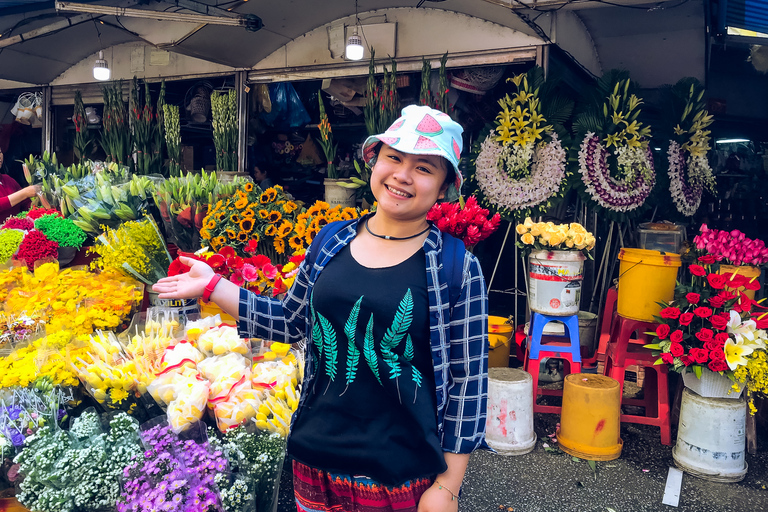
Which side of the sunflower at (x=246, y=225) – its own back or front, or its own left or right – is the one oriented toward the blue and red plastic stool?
left

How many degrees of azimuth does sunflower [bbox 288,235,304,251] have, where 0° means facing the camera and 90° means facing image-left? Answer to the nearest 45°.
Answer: approximately 0°

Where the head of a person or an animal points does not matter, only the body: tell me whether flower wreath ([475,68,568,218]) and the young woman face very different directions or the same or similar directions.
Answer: same or similar directions

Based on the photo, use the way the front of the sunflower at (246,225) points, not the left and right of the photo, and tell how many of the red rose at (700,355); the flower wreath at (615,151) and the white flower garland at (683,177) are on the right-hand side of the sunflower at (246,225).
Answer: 0

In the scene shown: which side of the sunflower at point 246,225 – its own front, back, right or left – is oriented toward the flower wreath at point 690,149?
left

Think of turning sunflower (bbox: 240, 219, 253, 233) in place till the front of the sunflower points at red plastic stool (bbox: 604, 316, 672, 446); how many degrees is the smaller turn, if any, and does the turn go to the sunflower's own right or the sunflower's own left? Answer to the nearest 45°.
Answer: approximately 90° to the sunflower's own left

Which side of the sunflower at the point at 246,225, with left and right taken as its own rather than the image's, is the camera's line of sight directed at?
front

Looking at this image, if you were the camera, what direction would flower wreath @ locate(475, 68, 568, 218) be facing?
facing the viewer

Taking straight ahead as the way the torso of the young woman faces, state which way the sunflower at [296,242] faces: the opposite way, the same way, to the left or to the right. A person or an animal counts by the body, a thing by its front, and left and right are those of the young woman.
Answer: the same way

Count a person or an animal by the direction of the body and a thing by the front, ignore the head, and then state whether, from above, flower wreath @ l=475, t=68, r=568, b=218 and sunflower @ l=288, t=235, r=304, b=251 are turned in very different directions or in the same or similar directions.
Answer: same or similar directions

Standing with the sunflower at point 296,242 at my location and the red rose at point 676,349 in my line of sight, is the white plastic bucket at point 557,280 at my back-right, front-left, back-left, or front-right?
front-left

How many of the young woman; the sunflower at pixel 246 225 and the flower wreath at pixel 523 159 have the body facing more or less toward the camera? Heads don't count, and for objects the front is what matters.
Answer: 3

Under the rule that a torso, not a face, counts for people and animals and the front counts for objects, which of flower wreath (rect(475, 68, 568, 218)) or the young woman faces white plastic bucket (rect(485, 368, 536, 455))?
the flower wreath

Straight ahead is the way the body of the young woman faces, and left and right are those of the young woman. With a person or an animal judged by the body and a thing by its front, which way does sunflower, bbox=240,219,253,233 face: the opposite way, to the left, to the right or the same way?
the same way

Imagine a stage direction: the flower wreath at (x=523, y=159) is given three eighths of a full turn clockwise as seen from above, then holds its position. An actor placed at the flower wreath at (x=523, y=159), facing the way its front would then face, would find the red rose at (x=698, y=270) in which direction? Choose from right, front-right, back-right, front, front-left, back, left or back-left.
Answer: back
